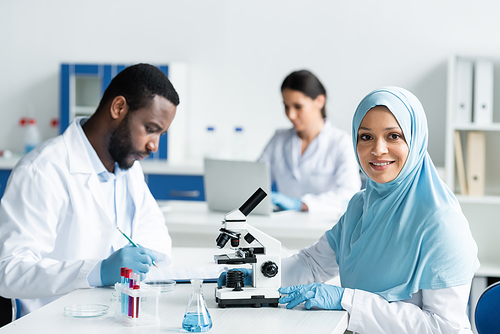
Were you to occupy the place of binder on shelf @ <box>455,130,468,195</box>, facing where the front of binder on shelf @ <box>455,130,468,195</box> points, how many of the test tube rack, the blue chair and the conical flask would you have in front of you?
3

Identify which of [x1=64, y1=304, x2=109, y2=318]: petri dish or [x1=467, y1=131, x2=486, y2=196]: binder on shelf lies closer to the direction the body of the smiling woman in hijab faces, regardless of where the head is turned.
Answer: the petri dish

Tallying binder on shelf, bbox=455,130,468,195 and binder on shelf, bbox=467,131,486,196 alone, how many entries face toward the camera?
2
